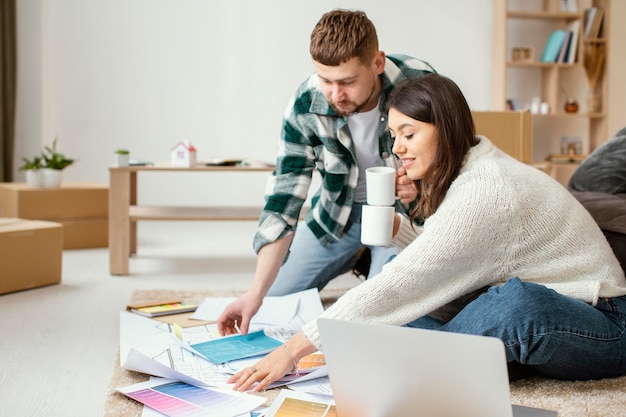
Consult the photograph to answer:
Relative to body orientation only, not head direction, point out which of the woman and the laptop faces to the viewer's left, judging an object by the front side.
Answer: the woman

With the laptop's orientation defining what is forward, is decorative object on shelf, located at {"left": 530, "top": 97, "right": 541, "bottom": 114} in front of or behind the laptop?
in front

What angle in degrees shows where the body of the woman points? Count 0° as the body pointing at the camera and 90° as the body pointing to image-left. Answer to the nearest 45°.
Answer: approximately 90°

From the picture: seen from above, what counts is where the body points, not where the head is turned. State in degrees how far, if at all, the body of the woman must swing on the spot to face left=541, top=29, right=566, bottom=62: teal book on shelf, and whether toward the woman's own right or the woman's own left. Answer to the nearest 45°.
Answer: approximately 90° to the woman's own right

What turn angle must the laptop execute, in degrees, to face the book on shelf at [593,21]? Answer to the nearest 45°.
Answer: approximately 45° to its left

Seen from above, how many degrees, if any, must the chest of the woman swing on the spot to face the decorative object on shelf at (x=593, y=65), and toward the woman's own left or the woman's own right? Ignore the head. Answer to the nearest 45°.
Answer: approximately 90° to the woman's own right

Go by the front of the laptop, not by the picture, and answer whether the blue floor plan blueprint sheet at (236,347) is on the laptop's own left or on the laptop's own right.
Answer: on the laptop's own left

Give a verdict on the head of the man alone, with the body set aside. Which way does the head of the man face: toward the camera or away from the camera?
toward the camera

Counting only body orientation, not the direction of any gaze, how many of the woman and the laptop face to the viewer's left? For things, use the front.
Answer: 1

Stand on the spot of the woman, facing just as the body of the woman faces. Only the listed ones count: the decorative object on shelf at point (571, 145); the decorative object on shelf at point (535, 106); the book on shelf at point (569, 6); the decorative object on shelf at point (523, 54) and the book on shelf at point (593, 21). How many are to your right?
5

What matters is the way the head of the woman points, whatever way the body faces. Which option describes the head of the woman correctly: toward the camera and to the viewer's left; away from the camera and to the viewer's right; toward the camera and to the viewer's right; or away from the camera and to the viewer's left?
toward the camera and to the viewer's left

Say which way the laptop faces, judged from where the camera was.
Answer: facing away from the viewer and to the right of the viewer

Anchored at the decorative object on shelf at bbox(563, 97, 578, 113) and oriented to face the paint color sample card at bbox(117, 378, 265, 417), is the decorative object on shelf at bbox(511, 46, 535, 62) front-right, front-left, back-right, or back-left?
front-right
